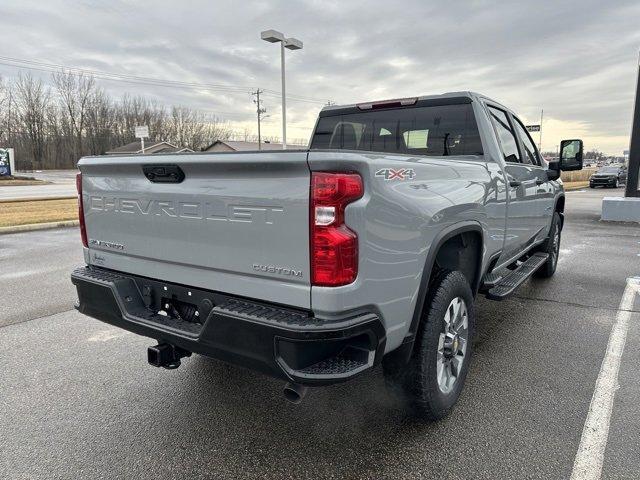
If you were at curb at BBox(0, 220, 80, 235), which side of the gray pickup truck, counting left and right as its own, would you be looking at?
left

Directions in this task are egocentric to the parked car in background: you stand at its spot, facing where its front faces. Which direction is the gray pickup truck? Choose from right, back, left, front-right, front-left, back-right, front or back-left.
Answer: front-left

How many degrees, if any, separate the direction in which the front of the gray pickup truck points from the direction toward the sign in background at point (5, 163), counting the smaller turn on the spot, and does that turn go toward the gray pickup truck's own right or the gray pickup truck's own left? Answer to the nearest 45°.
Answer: approximately 90° to the gray pickup truck's own left

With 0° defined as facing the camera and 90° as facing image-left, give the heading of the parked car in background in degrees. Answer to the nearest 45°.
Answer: approximately 45°

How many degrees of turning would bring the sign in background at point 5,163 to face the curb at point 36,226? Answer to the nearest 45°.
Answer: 0° — it already faces it

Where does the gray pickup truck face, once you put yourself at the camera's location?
facing away from the viewer and to the right of the viewer

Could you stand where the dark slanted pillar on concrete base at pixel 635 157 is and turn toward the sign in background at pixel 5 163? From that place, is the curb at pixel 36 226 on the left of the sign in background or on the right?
left

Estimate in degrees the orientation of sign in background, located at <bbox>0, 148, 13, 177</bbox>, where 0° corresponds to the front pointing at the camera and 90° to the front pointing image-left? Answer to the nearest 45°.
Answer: approximately 0°

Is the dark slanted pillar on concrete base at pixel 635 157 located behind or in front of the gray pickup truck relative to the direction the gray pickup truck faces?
in front

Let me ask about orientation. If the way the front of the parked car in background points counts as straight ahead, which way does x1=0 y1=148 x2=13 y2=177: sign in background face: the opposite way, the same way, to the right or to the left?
to the left

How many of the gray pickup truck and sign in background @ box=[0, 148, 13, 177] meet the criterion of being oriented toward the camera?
1
